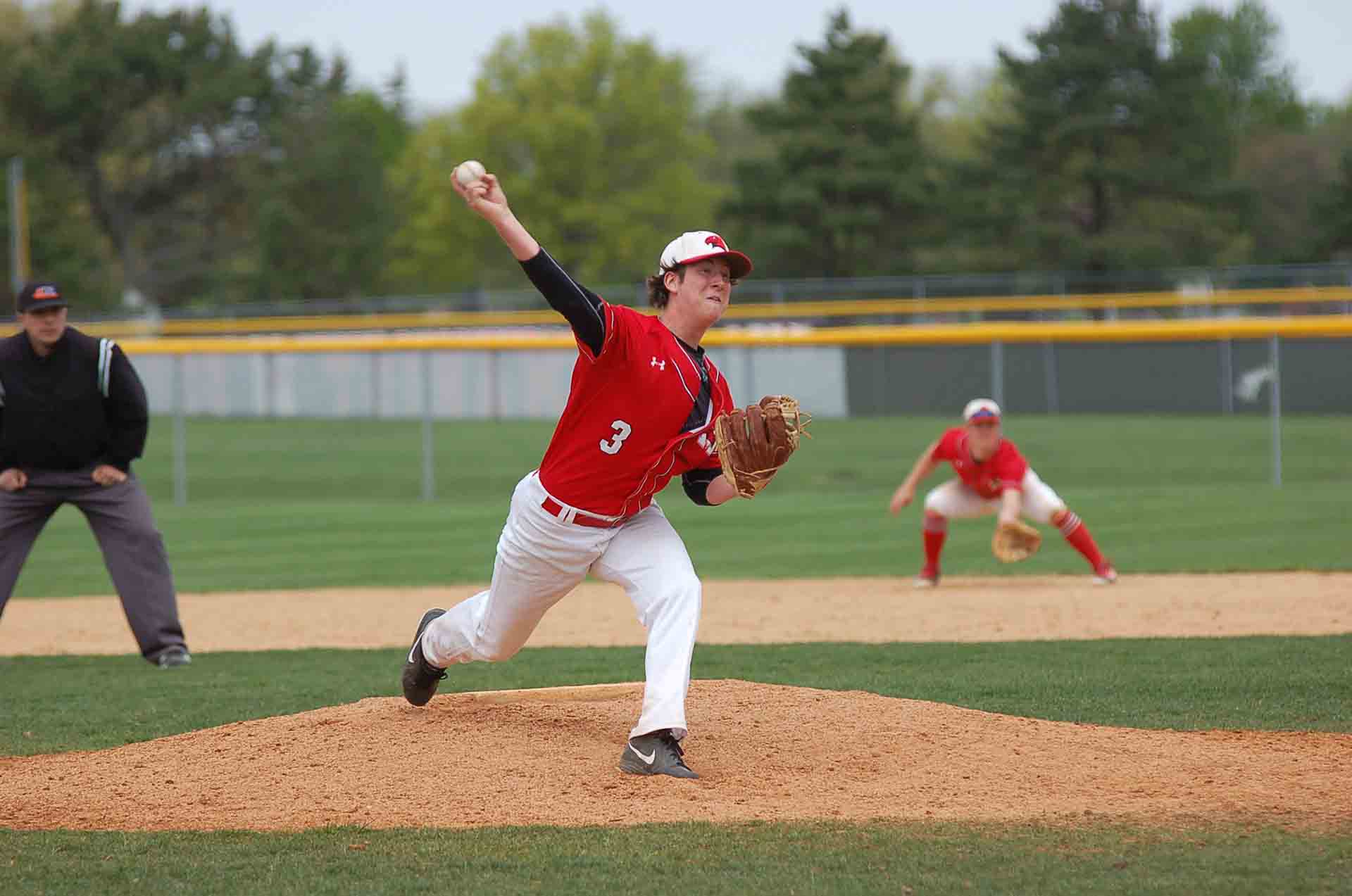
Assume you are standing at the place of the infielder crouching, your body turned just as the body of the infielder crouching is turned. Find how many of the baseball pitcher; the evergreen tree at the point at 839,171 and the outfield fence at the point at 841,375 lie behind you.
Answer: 2

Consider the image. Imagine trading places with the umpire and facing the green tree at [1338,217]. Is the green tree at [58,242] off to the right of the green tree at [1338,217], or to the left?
left

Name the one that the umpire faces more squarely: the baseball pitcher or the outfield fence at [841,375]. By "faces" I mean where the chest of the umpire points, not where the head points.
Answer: the baseball pitcher

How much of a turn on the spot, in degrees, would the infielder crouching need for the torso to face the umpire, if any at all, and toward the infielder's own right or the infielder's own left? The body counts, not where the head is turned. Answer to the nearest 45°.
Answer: approximately 45° to the infielder's own right

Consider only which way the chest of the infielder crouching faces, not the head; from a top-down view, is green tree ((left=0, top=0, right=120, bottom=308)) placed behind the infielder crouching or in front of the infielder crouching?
behind

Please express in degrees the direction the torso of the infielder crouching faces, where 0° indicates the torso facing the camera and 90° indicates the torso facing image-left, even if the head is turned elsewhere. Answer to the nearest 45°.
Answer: approximately 0°

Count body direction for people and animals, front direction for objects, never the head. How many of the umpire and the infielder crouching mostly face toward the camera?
2
